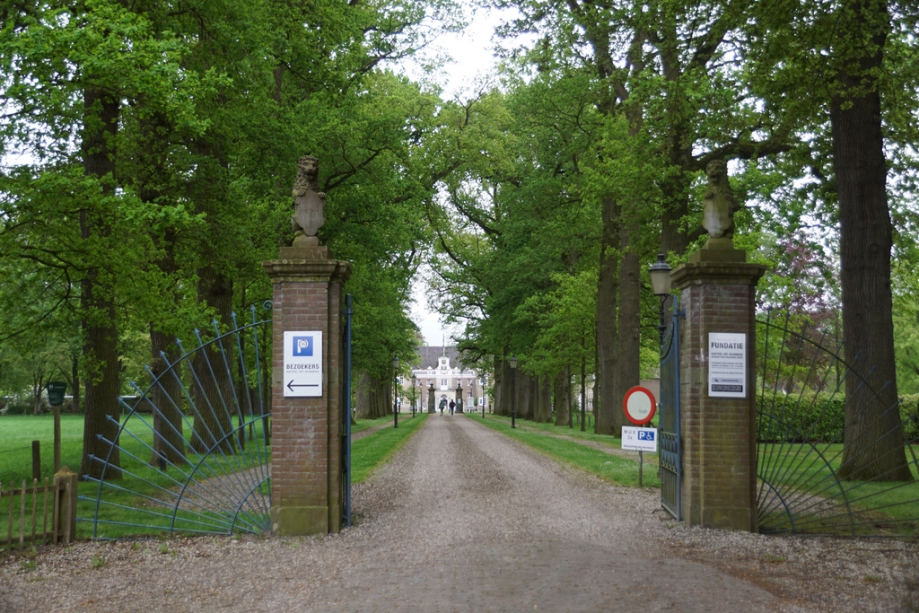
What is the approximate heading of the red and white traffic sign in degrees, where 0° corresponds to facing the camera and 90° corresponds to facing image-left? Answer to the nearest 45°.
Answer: approximately 0°

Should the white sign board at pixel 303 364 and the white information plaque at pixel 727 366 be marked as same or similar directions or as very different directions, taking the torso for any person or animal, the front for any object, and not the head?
same or similar directions

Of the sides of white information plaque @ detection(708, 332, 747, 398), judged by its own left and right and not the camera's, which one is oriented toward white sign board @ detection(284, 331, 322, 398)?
right

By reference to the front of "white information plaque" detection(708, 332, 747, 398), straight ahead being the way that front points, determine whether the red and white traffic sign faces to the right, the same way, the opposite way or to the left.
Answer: the same way

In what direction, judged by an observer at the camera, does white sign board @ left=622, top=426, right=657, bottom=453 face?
facing the viewer

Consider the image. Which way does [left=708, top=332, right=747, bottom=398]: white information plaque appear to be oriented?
toward the camera

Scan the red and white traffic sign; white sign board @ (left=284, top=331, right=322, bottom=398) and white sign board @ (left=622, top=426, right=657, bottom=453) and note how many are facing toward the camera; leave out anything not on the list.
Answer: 3

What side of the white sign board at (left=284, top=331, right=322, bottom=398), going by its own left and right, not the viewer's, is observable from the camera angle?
front

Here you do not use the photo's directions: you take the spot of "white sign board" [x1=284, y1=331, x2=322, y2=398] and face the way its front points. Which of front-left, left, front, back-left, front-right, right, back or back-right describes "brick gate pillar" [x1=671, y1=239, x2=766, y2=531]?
left

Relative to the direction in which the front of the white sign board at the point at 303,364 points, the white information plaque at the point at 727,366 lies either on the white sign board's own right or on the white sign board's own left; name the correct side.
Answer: on the white sign board's own left

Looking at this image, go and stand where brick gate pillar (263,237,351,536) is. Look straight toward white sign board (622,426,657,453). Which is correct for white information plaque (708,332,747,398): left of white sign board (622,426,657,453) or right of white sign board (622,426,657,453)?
right

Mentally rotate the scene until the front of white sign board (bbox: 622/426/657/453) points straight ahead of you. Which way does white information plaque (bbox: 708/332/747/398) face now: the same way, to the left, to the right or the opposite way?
the same way
